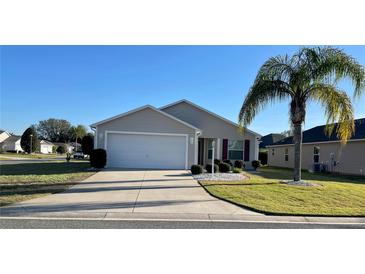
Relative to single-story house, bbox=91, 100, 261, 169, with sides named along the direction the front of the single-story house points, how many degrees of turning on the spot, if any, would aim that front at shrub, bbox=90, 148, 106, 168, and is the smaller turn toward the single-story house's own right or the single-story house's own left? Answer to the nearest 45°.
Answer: approximately 45° to the single-story house's own right

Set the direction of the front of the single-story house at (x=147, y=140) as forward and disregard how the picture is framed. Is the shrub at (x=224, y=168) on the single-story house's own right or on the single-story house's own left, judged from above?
on the single-story house's own left

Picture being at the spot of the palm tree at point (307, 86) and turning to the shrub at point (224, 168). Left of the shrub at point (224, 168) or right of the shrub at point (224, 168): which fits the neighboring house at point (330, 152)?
right

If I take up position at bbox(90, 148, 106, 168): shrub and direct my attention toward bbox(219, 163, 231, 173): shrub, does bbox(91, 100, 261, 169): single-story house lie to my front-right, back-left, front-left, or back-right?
front-left

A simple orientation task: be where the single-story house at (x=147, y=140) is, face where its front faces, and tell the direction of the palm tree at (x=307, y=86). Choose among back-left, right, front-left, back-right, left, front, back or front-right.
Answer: front-left

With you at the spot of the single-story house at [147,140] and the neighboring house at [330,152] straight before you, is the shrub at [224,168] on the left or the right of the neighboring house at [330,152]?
right

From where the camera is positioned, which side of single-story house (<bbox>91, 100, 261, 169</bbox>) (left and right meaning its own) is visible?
front

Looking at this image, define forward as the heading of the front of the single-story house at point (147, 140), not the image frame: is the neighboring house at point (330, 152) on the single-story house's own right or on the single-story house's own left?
on the single-story house's own left

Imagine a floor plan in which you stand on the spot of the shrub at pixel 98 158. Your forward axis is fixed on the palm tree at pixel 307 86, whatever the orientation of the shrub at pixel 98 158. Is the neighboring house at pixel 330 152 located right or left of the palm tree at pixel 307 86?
left

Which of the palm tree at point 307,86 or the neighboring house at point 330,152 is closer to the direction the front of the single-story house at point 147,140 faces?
the palm tree
